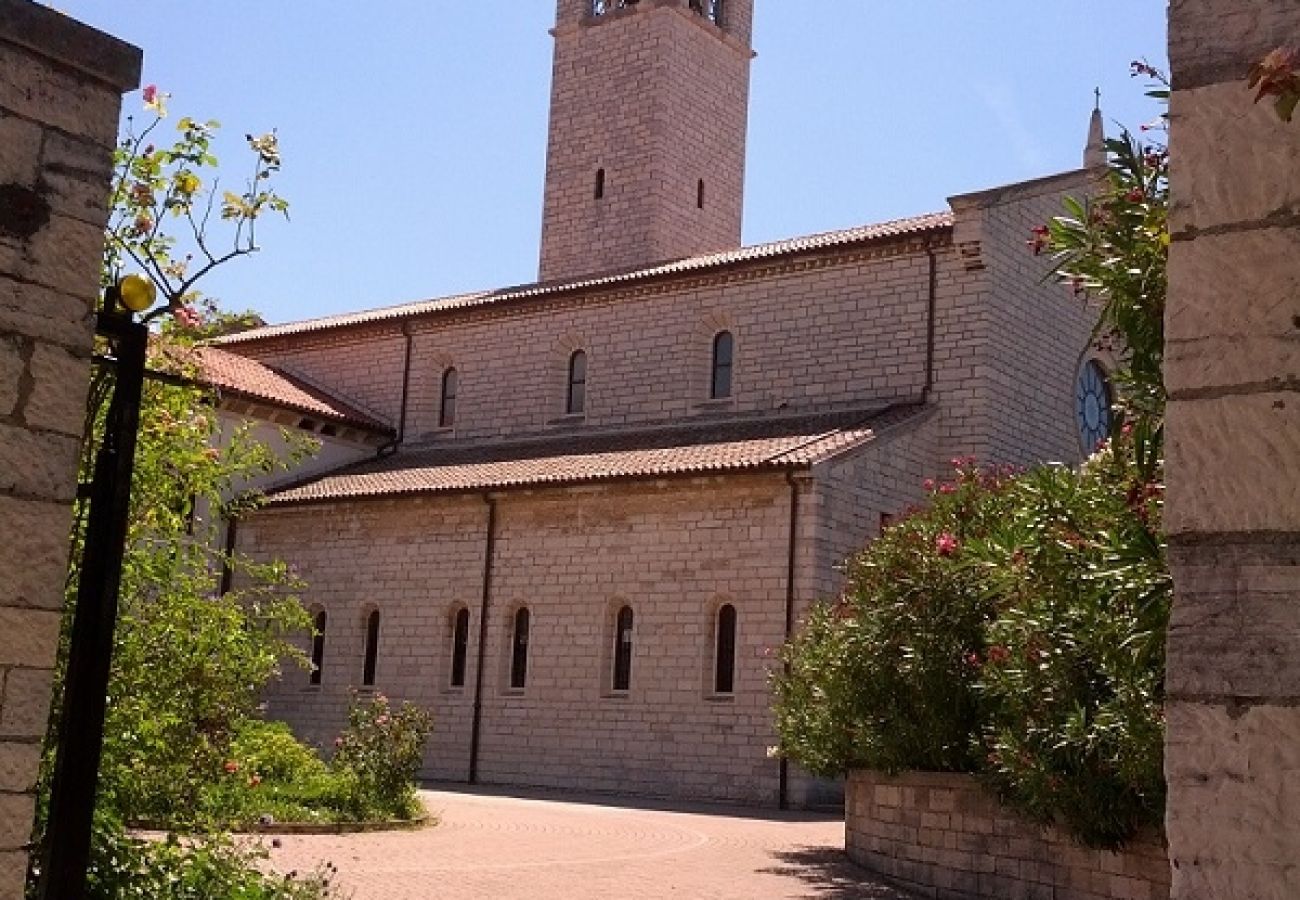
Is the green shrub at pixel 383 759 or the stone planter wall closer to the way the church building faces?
the stone planter wall

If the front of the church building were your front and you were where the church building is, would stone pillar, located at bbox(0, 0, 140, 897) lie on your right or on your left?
on your right

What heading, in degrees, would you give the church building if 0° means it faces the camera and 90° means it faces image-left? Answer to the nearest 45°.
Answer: approximately 315°

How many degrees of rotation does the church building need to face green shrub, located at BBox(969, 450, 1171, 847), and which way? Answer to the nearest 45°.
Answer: approximately 45° to its right

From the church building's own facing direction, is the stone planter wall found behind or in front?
in front

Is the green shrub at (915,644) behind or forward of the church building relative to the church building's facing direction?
forward

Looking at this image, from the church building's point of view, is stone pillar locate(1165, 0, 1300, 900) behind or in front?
in front
